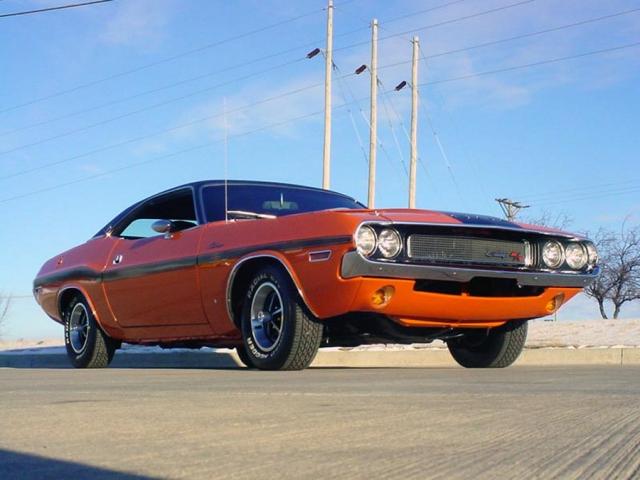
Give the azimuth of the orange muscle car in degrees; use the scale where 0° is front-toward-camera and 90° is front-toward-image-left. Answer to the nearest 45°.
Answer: approximately 315°

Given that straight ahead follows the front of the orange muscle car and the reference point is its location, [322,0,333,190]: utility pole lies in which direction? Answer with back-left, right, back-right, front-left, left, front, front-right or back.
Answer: back-left

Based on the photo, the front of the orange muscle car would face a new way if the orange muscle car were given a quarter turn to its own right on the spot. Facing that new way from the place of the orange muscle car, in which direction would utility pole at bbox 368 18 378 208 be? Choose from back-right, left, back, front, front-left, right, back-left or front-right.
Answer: back-right

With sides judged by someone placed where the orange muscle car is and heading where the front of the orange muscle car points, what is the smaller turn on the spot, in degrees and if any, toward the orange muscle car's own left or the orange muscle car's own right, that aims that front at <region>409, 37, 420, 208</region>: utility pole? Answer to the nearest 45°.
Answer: approximately 135° to the orange muscle car's own left
